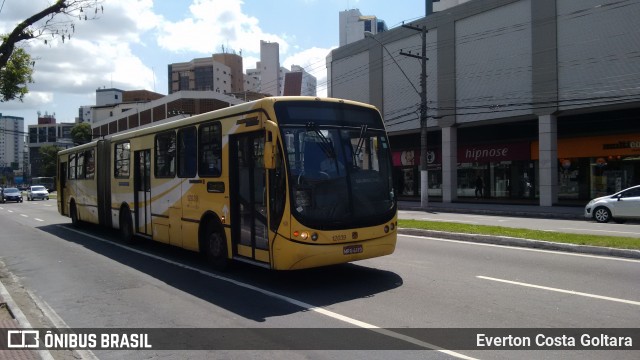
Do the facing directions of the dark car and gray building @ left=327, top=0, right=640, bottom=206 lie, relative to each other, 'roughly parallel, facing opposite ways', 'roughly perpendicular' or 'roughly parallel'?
roughly perpendicular

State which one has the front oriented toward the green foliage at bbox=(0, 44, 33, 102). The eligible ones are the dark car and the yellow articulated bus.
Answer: the dark car

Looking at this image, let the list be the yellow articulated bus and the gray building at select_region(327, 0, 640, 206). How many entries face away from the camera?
0

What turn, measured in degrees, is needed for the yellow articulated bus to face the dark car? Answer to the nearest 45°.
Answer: approximately 180°

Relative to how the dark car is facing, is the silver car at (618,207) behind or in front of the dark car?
in front

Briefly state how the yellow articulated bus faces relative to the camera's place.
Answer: facing the viewer and to the right of the viewer

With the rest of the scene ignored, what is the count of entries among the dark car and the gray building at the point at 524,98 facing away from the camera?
0

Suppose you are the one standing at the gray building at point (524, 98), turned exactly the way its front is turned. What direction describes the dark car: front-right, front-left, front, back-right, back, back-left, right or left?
front-right

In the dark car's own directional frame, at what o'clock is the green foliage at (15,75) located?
The green foliage is roughly at 12 o'clock from the dark car.

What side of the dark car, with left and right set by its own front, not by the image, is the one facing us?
front

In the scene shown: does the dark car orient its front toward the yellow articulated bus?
yes

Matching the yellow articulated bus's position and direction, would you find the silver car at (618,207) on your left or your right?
on your left

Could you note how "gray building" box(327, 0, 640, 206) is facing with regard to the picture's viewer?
facing the viewer and to the left of the viewer

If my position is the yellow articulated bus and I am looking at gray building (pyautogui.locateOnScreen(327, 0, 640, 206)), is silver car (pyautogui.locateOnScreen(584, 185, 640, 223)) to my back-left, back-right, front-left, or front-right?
front-right

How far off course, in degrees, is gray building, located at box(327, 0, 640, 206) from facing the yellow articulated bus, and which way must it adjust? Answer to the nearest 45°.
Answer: approximately 45° to its left

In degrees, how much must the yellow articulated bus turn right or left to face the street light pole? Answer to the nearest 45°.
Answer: approximately 90° to its left
